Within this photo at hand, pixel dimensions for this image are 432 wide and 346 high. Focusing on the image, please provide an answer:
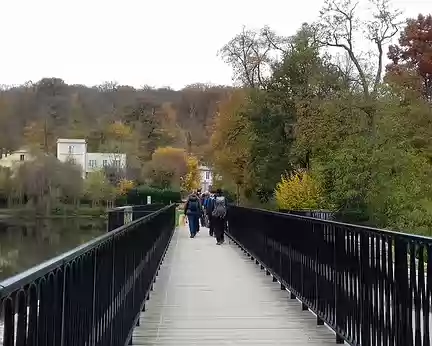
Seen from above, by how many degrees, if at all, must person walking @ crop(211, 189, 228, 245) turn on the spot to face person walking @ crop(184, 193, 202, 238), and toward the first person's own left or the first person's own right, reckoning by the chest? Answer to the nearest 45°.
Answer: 0° — they already face them

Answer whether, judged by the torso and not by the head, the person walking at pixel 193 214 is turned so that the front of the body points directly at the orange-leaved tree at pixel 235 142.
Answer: yes

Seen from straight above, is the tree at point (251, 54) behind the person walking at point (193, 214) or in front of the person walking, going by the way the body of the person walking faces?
in front

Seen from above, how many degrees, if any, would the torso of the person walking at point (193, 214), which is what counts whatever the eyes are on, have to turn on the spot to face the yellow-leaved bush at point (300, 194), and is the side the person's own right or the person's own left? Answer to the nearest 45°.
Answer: approximately 45° to the person's own right

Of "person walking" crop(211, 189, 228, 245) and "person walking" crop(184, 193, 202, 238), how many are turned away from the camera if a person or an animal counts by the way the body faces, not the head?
2

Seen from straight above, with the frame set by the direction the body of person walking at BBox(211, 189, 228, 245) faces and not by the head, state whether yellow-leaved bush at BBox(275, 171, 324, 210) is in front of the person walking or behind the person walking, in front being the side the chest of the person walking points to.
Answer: in front

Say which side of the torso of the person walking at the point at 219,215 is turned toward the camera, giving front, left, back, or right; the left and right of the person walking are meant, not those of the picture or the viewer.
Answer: back

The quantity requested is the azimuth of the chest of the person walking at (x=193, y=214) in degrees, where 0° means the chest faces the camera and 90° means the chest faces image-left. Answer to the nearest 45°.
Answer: approximately 180°
